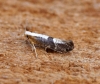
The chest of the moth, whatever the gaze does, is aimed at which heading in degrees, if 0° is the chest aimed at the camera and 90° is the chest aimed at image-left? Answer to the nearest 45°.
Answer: approximately 90°
